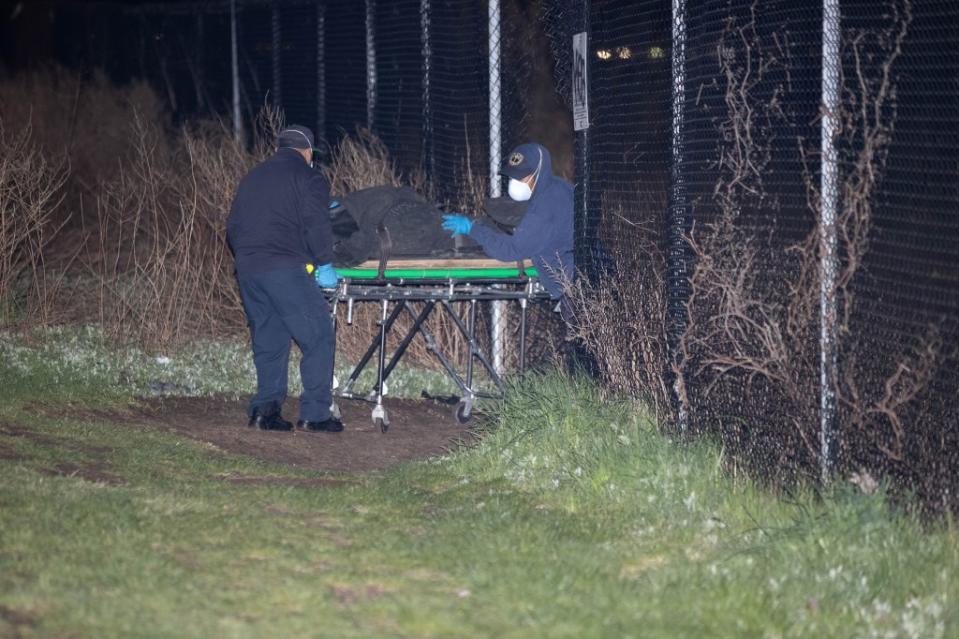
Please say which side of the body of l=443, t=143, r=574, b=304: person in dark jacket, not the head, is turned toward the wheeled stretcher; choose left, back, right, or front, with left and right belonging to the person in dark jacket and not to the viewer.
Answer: front

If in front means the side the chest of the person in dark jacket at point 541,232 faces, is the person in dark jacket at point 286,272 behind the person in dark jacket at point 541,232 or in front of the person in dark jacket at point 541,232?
in front

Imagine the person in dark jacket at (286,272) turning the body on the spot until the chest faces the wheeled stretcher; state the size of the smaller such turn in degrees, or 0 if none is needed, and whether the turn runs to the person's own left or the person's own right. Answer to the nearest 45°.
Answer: approximately 45° to the person's own right

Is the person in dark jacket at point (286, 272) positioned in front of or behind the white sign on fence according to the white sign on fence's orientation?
in front

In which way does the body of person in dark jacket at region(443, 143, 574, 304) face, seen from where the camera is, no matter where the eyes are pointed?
to the viewer's left

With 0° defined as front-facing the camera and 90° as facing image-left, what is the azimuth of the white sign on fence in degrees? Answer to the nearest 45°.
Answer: approximately 45°

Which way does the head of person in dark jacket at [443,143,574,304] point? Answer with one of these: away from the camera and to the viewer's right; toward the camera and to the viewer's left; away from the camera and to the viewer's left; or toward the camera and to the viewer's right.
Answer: toward the camera and to the viewer's left

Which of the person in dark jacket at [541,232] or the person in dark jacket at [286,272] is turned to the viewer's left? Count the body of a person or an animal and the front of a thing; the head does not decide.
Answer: the person in dark jacket at [541,232]

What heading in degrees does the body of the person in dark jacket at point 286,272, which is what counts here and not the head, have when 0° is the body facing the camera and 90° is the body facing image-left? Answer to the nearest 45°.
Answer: approximately 225°

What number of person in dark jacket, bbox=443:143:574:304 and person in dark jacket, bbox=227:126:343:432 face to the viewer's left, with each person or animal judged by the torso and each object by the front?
1

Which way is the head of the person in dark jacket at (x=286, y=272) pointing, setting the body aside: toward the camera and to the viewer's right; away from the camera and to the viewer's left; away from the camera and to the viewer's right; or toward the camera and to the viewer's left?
away from the camera and to the viewer's right
